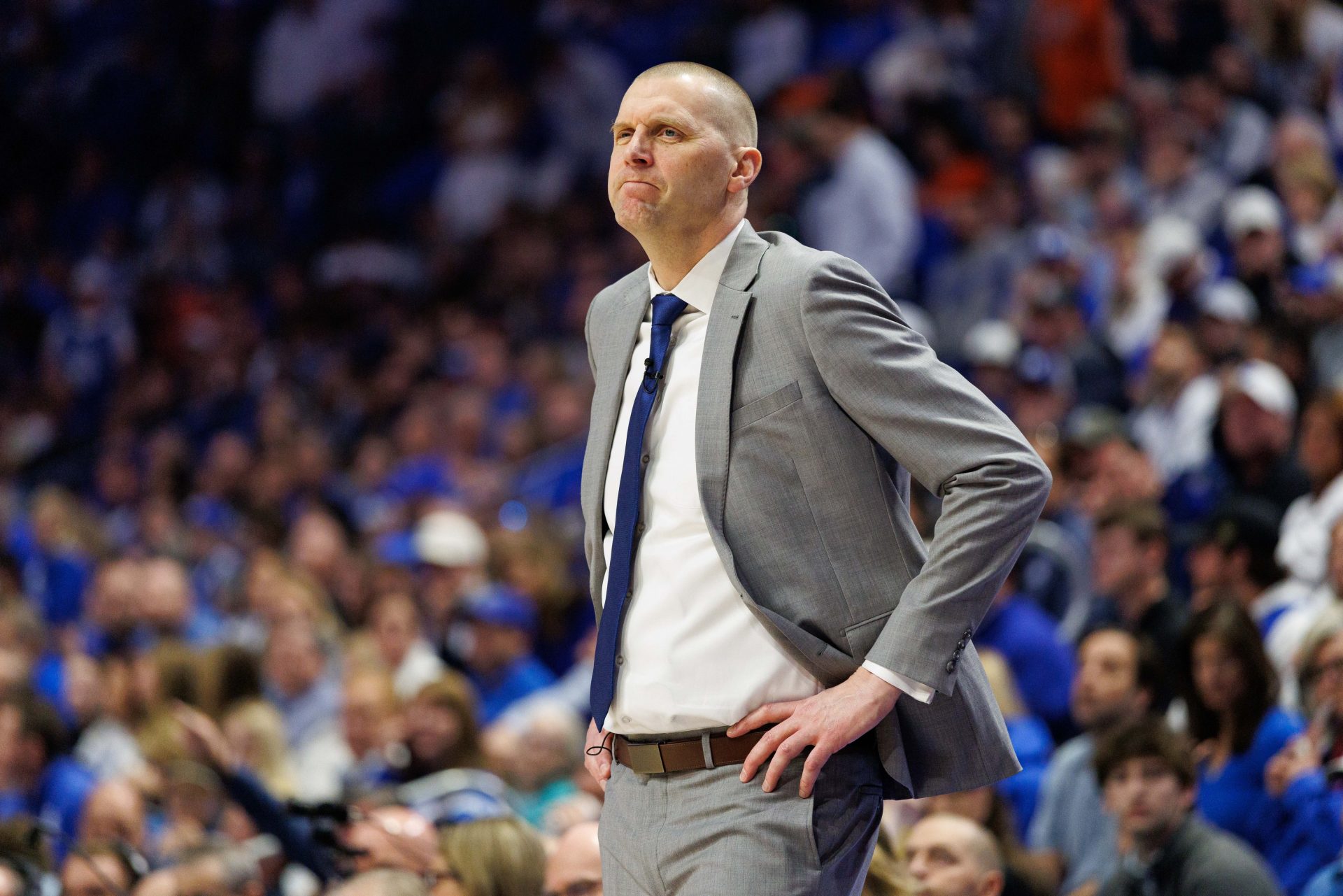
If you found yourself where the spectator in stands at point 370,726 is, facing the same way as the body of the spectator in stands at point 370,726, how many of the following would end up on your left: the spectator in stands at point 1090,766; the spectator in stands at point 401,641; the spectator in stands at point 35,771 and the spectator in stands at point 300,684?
1

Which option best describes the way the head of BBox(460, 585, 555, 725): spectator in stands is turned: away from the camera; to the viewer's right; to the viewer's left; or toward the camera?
toward the camera

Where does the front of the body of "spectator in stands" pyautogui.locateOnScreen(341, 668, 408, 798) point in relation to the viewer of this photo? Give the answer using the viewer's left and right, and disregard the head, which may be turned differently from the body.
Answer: facing the viewer and to the left of the viewer

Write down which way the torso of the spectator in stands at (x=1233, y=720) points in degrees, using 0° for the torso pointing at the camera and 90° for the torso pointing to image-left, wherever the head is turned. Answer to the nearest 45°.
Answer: approximately 45°

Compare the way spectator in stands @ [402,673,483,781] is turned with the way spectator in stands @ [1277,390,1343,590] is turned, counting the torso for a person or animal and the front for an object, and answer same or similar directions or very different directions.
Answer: same or similar directions

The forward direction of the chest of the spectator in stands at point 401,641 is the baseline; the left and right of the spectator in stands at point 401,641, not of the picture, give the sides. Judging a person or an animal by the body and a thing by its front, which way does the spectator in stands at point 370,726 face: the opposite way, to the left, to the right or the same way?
the same way

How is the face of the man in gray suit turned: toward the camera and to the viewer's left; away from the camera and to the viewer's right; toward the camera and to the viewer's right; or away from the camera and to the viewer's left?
toward the camera and to the viewer's left

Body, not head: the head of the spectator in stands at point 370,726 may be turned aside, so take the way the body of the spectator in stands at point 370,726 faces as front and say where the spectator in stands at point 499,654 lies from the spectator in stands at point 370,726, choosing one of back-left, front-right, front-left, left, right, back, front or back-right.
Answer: back

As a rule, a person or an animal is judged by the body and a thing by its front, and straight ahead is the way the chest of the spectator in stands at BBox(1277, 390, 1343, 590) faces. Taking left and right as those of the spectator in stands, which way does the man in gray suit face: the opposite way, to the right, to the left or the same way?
the same way

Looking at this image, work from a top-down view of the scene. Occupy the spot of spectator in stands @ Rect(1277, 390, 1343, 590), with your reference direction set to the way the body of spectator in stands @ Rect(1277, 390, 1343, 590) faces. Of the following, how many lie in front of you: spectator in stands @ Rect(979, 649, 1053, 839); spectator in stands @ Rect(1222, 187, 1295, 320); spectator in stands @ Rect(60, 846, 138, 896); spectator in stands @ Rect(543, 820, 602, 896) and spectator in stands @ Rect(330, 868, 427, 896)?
4

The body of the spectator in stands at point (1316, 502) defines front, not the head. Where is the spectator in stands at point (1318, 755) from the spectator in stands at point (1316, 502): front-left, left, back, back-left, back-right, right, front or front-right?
front-left

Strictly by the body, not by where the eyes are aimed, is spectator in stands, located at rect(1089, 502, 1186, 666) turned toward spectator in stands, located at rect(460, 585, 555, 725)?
no

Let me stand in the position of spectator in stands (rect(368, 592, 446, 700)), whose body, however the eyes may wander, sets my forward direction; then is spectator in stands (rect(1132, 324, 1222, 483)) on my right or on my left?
on my left

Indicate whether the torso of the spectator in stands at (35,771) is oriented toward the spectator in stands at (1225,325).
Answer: no

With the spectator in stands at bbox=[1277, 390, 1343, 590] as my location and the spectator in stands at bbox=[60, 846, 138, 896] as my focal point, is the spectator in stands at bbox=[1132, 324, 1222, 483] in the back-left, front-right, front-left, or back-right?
back-right

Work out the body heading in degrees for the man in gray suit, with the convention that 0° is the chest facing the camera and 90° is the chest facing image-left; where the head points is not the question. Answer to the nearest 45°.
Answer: approximately 45°

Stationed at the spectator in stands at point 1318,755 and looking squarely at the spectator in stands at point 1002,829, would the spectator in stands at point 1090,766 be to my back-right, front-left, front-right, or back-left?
front-right
